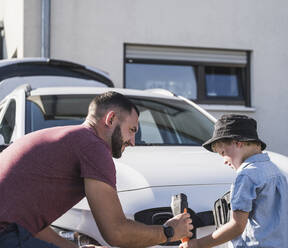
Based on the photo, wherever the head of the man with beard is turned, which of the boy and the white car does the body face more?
the boy

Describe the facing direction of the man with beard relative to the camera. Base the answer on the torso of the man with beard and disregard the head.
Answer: to the viewer's right

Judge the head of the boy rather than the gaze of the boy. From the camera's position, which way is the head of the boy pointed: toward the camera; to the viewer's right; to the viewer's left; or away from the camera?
to the viewer's left

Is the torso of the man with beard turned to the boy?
yes

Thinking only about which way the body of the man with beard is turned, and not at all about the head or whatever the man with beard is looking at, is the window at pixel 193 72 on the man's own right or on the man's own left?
on the man's own left

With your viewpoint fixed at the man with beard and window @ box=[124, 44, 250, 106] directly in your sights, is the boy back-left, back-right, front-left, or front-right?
front-right

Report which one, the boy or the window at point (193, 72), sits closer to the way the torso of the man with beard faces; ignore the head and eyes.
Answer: the boy

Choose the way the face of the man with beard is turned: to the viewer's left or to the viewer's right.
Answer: to the viewer's right
